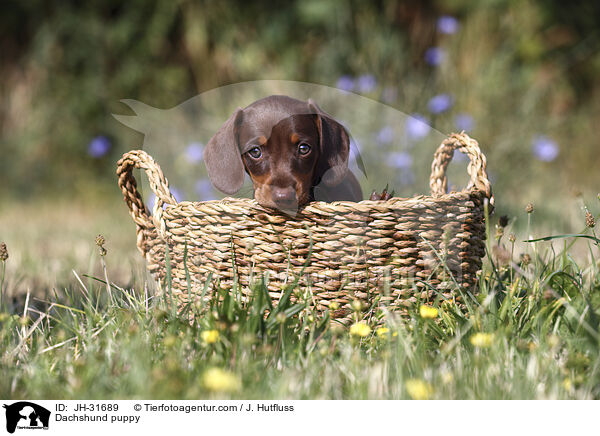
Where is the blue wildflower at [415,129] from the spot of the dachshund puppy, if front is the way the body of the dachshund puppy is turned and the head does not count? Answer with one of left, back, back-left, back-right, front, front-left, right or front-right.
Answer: back-left

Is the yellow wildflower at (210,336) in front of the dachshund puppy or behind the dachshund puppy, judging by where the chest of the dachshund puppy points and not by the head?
in front

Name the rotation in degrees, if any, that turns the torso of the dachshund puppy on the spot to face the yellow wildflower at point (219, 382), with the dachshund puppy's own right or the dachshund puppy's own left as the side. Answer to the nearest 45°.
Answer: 0° — it already faces it

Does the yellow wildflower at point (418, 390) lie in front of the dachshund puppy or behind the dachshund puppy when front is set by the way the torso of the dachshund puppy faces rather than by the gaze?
in front

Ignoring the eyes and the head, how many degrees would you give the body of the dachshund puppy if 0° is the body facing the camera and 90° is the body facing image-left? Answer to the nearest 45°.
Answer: approximately 0°

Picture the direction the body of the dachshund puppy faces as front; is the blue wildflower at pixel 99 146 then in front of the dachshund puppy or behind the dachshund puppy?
behind

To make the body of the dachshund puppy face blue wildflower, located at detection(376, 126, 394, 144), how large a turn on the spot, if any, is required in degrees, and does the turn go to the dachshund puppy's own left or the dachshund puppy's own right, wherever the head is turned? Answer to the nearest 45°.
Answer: approximately 135° to the dachshund puppy's own left
